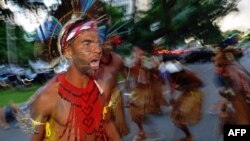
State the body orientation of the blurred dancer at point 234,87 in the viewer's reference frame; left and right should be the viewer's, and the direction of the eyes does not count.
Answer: facing to the left of the viewer

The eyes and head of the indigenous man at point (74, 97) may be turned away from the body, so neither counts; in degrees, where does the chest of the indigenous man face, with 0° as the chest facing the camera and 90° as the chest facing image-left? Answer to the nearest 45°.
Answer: approximately 315°

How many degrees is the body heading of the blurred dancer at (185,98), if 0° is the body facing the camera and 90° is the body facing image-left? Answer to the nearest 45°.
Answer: approximately 90°
